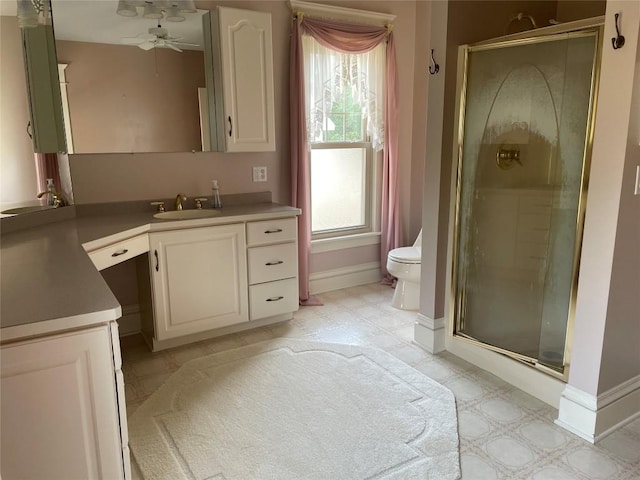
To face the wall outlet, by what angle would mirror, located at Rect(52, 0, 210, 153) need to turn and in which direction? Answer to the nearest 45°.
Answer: approximately 90° to its left

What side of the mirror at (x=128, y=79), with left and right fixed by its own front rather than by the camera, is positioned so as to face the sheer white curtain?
left

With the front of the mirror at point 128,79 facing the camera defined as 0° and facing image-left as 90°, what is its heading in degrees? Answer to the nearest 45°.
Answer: approximately 0°

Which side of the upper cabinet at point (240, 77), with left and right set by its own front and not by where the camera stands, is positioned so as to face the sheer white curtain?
left

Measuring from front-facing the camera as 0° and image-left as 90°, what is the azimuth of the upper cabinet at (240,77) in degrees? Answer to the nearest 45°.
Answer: approximately 315°

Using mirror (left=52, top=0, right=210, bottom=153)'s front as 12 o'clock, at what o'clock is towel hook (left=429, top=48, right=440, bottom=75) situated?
The towel hook is roughly at 10 o'clock from the mirror.

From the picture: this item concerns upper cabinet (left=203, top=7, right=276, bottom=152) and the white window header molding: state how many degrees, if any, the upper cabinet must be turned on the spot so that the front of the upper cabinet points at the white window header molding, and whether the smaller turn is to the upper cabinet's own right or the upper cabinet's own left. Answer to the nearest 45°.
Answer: approximately 90° to the upper cabinet's own left
